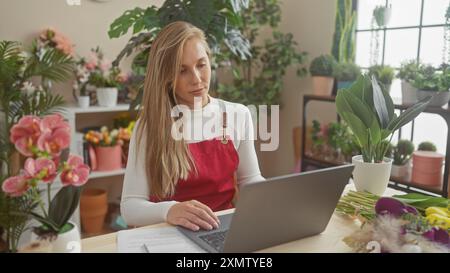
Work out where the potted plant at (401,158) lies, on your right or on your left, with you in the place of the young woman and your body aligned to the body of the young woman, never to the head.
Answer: on your left

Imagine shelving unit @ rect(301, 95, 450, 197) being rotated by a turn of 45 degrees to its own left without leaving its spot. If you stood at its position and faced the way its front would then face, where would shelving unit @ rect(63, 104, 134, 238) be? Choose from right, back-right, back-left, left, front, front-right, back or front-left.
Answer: right

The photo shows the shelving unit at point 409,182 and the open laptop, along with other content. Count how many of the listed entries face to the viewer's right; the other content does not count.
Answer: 0

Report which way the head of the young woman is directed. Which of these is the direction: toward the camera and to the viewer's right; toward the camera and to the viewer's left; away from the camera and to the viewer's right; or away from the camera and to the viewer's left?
toward the camera and to the viewer's right

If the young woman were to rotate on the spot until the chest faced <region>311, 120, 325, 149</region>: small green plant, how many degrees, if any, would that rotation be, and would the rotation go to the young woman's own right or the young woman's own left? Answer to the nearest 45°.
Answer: approximately 90° to the young woman's own left

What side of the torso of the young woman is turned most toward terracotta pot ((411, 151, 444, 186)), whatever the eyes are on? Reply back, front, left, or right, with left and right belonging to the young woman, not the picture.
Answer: left

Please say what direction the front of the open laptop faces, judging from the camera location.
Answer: facing away from the viewer and to the left of the viewer

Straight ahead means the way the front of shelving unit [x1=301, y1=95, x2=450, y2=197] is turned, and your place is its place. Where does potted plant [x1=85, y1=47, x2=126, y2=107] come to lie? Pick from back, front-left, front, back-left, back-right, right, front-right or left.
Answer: front-right

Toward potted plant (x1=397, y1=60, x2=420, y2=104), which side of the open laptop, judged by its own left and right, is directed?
right

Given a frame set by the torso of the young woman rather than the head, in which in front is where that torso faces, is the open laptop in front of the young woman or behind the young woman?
in front

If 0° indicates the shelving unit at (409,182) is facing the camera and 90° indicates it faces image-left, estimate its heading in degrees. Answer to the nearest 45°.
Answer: approximately 45°
